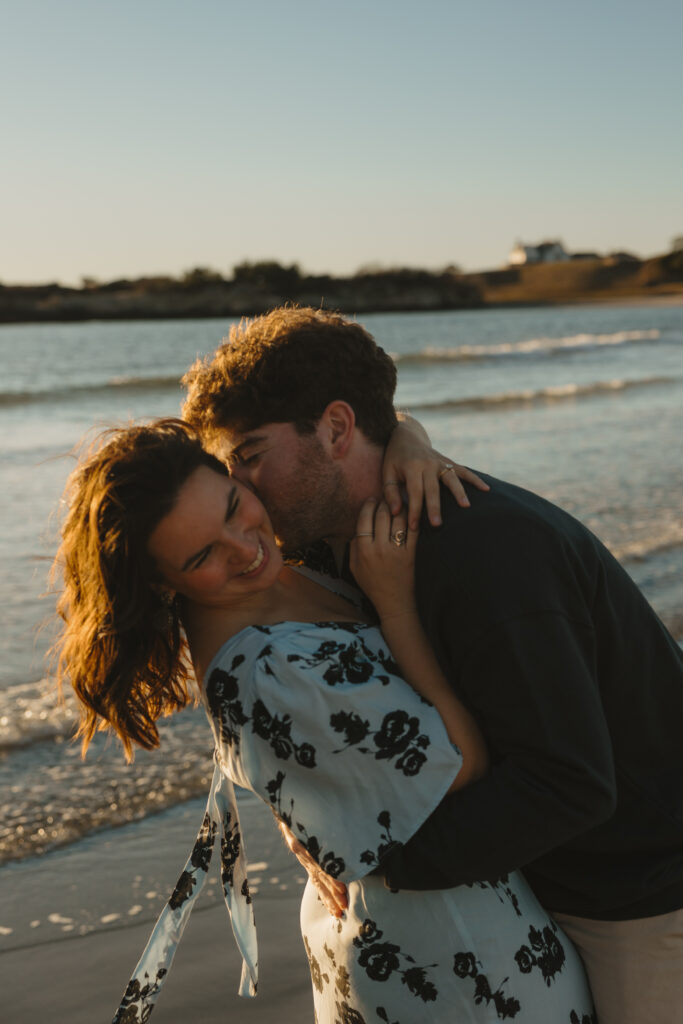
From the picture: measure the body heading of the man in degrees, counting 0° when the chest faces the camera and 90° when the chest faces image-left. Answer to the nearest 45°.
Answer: approximately 90°
